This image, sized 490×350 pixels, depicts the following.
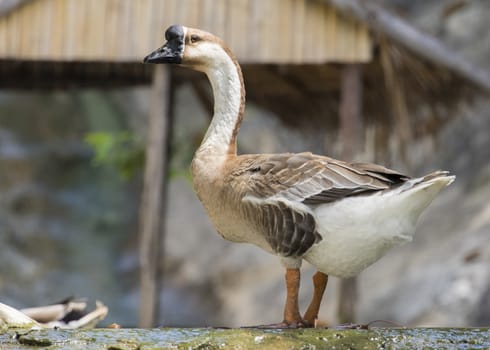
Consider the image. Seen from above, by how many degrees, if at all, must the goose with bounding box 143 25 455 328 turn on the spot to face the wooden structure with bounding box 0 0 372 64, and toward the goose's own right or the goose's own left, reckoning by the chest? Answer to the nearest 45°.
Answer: approximately 90° to the goose's own right

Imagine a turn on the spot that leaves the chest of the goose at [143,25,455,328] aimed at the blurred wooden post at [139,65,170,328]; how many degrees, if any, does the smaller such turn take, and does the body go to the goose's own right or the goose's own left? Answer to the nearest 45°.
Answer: approximately 90° to the goose's own right

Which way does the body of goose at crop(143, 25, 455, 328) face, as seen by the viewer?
to the viewer's left

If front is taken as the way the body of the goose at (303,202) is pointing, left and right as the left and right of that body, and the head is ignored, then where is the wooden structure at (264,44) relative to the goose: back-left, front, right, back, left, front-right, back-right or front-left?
right

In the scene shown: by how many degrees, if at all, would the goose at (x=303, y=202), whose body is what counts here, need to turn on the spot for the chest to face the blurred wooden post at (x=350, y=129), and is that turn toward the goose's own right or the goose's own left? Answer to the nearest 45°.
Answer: approximately 90° to the goose's own right
